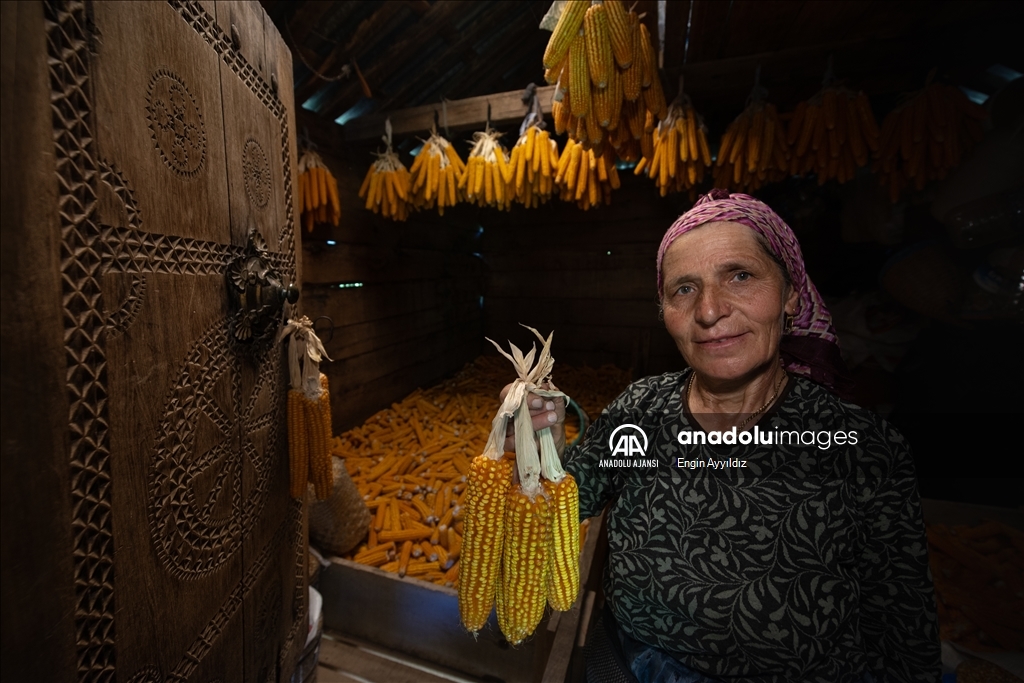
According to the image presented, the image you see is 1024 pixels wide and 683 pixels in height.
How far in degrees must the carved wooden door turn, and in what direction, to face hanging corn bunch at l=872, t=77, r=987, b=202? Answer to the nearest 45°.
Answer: approximately 45° to its left

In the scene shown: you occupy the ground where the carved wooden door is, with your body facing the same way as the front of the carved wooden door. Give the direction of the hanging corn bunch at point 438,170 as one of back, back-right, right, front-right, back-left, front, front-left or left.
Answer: left

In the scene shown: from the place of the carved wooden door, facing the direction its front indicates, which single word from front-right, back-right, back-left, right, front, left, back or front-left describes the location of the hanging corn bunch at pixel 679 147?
front-left

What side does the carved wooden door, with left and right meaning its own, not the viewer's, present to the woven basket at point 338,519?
left

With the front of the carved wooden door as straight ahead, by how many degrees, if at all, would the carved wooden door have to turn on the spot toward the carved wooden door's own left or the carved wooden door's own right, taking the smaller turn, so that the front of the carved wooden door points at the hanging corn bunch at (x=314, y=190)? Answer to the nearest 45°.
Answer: approximately 90° to the carved wooden door's own left

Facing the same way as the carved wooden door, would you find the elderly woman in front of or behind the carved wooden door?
in front

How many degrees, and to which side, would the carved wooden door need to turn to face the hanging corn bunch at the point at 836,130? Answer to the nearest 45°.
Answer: approximately 45° to its left

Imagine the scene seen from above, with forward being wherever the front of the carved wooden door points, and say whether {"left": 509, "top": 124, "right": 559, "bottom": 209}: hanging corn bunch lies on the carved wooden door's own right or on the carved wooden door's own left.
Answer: on the carved wooden door's own left

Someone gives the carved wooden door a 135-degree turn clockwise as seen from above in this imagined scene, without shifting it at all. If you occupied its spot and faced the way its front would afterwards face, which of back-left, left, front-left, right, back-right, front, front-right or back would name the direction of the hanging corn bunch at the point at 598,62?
back

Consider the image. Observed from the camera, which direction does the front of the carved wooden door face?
facing the viewer and to the right of the viewer
